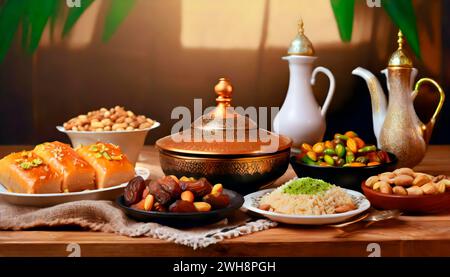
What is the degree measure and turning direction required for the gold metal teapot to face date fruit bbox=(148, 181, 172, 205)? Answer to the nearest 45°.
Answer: approximately 45° to its left

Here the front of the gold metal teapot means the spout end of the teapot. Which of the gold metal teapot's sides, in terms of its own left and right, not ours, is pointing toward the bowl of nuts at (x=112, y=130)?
front

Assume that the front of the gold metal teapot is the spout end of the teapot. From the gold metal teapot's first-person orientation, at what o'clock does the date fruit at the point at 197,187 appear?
The date fruit is roughly at 10 o'clock from the gold metal teapot.

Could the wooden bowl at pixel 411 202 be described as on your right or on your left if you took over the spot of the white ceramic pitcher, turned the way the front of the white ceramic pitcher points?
on your left

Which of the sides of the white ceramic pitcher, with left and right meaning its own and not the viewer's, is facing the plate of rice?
left

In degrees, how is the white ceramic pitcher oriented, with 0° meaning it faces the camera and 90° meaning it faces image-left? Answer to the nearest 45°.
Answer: approximately 90°

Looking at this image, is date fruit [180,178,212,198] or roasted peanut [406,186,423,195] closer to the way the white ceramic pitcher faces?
the date fruit

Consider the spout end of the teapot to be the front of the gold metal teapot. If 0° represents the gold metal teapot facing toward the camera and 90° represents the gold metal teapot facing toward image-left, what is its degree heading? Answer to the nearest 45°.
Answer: approximately 90°

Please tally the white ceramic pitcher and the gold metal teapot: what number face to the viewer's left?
2
